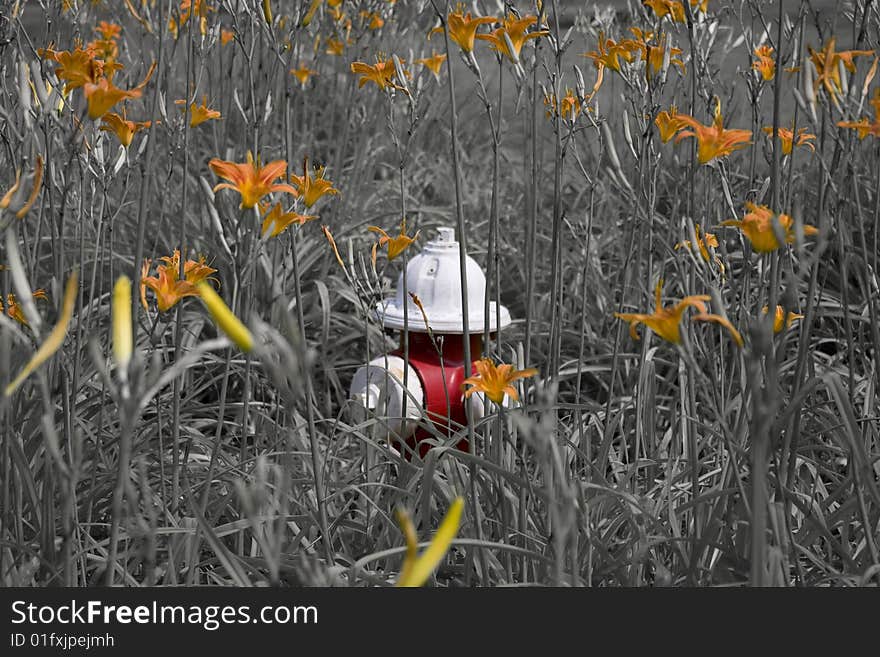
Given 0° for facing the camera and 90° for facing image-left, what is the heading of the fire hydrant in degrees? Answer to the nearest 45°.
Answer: approximately 45°

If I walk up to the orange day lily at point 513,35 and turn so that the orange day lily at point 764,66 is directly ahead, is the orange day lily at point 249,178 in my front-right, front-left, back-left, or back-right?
back-right

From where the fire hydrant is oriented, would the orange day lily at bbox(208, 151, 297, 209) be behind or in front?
in front

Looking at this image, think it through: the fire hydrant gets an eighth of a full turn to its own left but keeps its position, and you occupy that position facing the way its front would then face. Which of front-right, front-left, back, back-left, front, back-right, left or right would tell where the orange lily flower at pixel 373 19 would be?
back

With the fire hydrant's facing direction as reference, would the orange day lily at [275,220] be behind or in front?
in front

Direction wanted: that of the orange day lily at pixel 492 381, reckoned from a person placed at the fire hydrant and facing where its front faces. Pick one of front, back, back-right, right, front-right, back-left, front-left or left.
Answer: front-left
